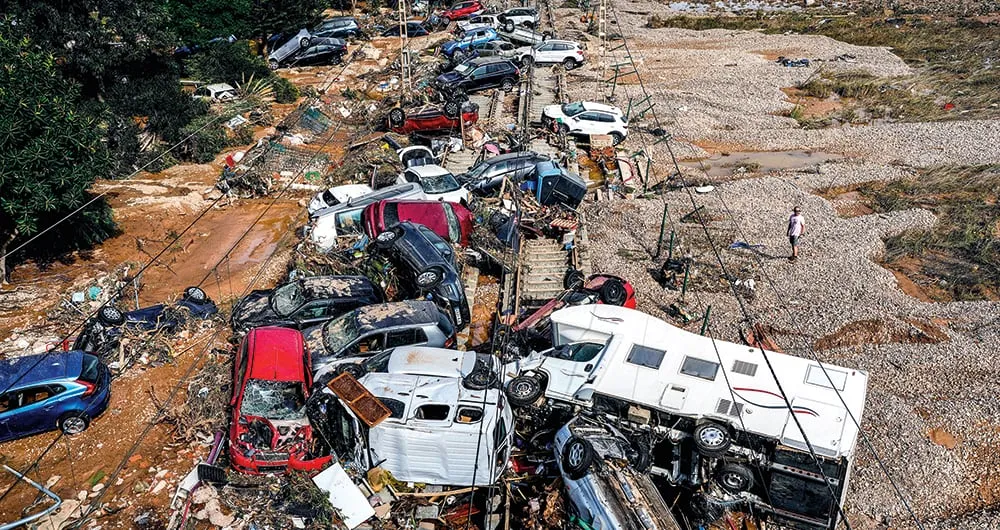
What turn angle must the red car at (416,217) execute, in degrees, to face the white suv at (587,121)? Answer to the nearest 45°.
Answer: approximately 45° to its left

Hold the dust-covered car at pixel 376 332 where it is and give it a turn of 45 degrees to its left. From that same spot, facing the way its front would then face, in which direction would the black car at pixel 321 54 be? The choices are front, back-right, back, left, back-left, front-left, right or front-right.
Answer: back-right

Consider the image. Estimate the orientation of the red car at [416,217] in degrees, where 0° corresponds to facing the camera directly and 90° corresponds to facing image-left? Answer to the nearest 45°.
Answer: approximately 270°

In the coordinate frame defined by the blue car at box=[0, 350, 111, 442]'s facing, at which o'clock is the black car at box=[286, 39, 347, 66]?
The black car is roughly at 4 o'clock from the blue car.

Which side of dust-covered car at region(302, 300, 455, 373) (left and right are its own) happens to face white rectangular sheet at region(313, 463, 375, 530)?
left

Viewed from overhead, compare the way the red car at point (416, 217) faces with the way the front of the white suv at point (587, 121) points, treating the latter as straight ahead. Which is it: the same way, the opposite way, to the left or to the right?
the opposite way

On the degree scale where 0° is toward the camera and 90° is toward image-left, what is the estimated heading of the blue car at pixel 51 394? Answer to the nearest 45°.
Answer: approximately 90°

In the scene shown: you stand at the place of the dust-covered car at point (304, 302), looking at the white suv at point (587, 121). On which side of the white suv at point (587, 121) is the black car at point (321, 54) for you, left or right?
left

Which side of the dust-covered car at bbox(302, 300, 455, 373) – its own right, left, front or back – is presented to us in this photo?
left

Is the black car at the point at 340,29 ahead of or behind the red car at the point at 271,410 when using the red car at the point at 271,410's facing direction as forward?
behind

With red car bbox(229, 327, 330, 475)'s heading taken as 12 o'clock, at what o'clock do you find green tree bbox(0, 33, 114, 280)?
The green tree is roughly at 5 o'clock from the red car.

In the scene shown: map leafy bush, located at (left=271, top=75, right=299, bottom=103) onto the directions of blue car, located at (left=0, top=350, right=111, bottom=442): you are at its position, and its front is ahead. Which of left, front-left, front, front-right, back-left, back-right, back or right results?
back-right
